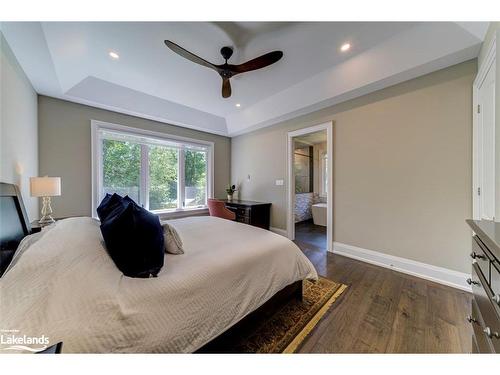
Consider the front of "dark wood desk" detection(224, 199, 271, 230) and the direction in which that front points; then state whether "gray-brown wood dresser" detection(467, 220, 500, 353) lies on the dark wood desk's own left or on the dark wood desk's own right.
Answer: on the dark wood desk's own left

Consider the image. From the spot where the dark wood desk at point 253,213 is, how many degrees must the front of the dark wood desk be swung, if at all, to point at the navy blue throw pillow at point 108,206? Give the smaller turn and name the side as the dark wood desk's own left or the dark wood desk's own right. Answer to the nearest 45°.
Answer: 0° — it already faces it

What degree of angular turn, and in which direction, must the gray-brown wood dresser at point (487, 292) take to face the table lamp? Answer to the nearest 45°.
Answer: approximately 45° to its left

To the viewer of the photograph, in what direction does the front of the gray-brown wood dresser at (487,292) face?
facing to the left of the viewer

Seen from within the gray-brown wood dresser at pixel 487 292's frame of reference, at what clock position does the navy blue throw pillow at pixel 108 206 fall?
The navy blue throw pillow is roughly at 11 o'clock from the gray-brown wood dresser.

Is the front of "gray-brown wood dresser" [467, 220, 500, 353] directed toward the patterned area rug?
yes

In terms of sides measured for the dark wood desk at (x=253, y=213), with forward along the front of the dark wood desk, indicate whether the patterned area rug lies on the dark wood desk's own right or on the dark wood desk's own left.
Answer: on the dark wood desk's own left

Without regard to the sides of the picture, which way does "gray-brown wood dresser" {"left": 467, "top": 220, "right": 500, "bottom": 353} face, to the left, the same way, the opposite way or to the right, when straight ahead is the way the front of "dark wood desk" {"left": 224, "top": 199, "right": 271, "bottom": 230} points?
to the right

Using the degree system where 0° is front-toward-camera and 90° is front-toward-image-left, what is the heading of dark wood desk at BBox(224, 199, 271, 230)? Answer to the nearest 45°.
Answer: approximately 45°

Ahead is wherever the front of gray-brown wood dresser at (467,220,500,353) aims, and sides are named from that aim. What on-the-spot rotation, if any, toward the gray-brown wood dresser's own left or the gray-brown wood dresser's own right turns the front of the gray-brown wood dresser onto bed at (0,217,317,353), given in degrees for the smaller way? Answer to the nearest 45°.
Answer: approximately 45° to the gray-brown wood dresser's own left
